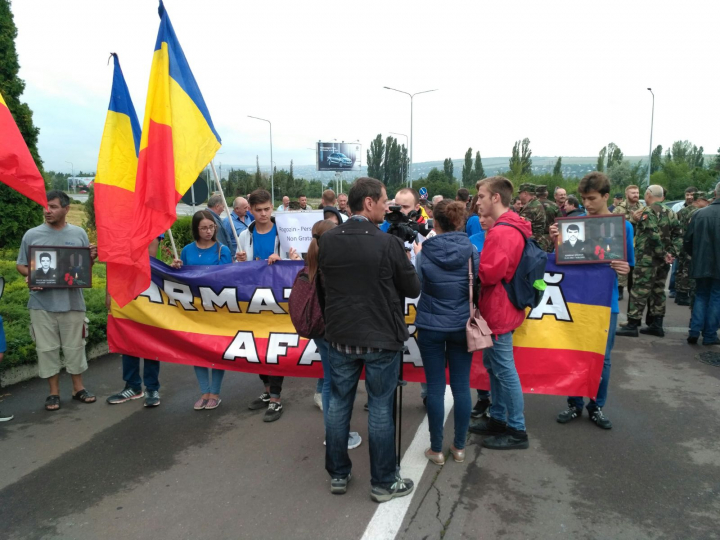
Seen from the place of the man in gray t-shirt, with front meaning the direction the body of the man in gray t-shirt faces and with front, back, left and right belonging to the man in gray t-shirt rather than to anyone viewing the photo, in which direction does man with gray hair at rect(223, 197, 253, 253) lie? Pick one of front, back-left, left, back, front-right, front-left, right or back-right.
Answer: back-left

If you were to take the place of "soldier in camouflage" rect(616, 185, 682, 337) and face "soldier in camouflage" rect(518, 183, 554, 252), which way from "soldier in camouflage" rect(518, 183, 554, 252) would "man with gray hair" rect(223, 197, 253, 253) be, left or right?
left

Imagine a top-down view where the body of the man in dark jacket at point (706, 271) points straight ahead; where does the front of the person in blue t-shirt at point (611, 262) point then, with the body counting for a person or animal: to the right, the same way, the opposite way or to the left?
the opposite way

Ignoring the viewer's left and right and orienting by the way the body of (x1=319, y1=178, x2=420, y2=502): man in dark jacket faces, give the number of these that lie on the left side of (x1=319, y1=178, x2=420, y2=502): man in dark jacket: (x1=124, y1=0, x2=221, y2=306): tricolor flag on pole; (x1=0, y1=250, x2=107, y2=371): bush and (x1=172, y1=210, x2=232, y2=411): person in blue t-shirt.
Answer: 3

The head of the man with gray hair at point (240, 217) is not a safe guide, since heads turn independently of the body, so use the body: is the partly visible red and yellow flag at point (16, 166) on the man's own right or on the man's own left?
on the man's own right

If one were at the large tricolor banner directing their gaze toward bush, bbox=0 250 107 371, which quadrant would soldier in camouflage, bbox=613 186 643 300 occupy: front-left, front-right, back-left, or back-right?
back-right

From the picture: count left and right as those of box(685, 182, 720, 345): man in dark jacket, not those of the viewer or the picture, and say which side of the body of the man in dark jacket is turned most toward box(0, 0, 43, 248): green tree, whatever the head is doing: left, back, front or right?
left

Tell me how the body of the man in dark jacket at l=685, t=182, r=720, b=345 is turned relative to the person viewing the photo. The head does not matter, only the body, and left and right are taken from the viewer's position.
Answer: facing away from the viewer
